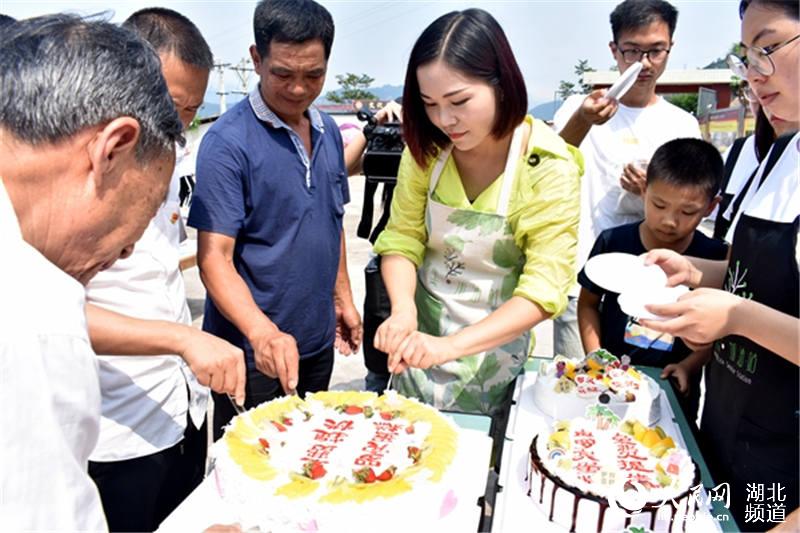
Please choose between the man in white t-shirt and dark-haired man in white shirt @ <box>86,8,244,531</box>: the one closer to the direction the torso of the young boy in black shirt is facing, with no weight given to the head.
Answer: the dark-haired man in white shirt

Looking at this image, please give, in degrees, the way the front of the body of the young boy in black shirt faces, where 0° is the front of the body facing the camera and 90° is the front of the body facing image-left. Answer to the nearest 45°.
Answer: approximately 0°

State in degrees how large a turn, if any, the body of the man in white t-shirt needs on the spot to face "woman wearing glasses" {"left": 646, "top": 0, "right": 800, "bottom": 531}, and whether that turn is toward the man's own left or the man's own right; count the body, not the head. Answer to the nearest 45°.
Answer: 0° — they already face them

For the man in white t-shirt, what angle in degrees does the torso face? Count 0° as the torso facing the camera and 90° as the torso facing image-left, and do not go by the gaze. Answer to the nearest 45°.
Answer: approximately 0°

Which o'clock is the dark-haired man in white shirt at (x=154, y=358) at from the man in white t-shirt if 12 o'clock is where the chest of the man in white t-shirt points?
The dark-haired man in white shirt is roughly at 1 o'clock from the man in white t-shirt.

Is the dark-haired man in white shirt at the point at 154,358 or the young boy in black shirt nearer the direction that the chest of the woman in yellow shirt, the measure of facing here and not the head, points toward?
the dark-haired man in white shirt

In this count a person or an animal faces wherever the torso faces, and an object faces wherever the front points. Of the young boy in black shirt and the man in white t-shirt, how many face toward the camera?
2

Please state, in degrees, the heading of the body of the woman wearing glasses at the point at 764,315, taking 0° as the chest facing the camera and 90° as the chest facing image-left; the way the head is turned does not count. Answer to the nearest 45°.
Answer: approximately 45°

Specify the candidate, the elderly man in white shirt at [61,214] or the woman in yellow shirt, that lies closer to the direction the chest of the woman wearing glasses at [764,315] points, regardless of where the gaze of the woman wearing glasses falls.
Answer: the elderly man in white shirt
